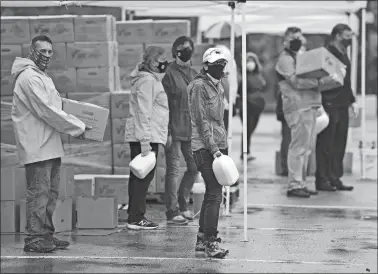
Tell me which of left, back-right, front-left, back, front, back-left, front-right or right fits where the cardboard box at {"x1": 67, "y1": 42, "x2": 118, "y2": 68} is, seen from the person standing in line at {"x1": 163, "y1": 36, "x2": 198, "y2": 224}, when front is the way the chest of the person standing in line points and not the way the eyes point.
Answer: back

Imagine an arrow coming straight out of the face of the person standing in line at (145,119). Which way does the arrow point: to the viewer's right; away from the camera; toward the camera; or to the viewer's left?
to the viewer's right

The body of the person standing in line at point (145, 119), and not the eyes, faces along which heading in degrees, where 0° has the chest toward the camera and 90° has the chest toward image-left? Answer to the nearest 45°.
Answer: approximately 270°

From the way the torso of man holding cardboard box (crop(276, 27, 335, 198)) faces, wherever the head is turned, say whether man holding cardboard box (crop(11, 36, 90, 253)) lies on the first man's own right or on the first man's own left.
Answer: on the first man's own right

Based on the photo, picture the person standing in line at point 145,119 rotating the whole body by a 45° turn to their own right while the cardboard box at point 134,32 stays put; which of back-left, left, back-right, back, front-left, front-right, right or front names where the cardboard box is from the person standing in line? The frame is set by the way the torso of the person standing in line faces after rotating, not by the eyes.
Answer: back-left

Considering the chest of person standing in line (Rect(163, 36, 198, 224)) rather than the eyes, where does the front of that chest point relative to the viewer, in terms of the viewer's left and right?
facing the viewer and to the right of the viewer

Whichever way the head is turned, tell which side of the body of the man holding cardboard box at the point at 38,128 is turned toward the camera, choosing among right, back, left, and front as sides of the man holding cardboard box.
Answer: right

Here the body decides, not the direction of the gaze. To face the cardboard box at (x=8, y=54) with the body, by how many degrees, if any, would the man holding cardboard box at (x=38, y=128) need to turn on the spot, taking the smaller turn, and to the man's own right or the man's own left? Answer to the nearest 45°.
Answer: approximately 90° to the man's own left
